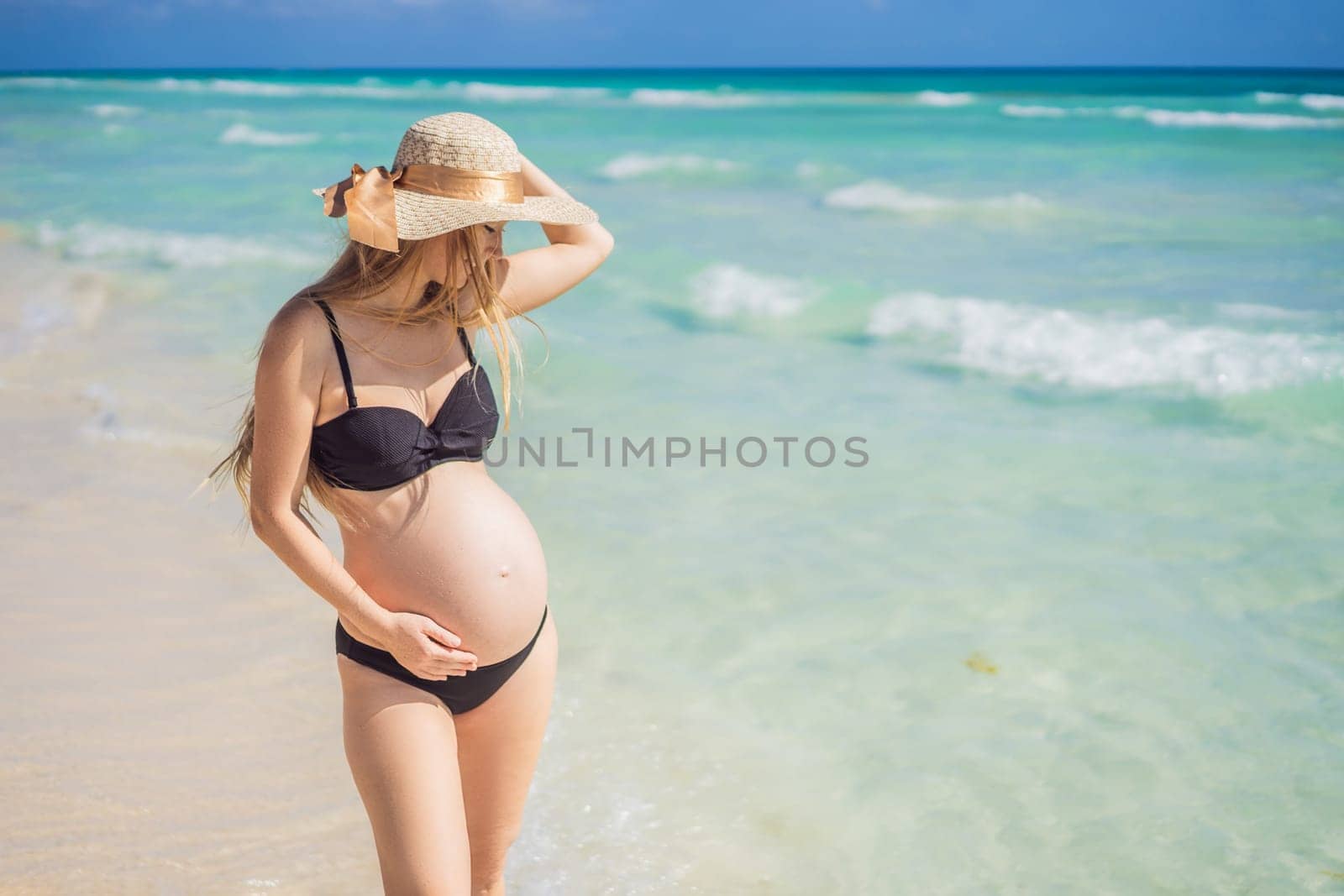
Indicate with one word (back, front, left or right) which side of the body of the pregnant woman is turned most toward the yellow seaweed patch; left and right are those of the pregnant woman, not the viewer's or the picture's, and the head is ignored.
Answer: left

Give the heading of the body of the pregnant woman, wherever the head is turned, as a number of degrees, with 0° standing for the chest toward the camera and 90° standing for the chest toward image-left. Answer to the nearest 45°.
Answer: approximately 315°
